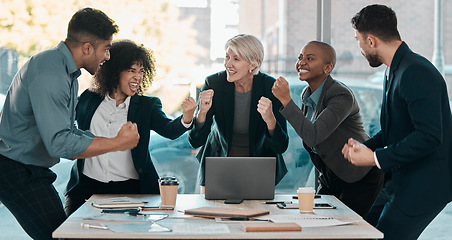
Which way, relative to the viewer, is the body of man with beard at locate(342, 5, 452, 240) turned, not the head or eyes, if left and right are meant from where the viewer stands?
facing to the left of the viewer

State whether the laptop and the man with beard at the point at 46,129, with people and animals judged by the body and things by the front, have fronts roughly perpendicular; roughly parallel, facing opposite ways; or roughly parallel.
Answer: roughly perpendicular

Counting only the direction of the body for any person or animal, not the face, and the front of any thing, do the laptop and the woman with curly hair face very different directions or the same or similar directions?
very different directions

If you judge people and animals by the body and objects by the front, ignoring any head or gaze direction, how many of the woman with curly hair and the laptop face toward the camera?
1

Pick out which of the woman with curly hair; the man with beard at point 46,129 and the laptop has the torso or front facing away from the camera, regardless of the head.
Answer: the laptop

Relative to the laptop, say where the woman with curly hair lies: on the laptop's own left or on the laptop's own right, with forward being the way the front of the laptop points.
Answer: on the laptop's own left

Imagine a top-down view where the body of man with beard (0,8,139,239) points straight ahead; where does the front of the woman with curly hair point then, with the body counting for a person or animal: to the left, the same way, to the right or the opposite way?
to the right

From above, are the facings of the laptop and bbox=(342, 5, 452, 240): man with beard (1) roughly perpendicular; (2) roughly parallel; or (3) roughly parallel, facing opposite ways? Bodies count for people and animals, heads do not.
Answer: roughly perpendicular

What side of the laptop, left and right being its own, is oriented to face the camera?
back

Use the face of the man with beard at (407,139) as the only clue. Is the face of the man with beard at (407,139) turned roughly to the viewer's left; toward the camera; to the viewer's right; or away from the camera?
to the viewer's left

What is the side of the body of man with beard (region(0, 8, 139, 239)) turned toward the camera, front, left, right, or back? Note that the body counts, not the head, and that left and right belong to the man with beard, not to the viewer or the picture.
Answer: right

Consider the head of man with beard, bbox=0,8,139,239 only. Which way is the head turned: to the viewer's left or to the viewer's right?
to the viewer's right
